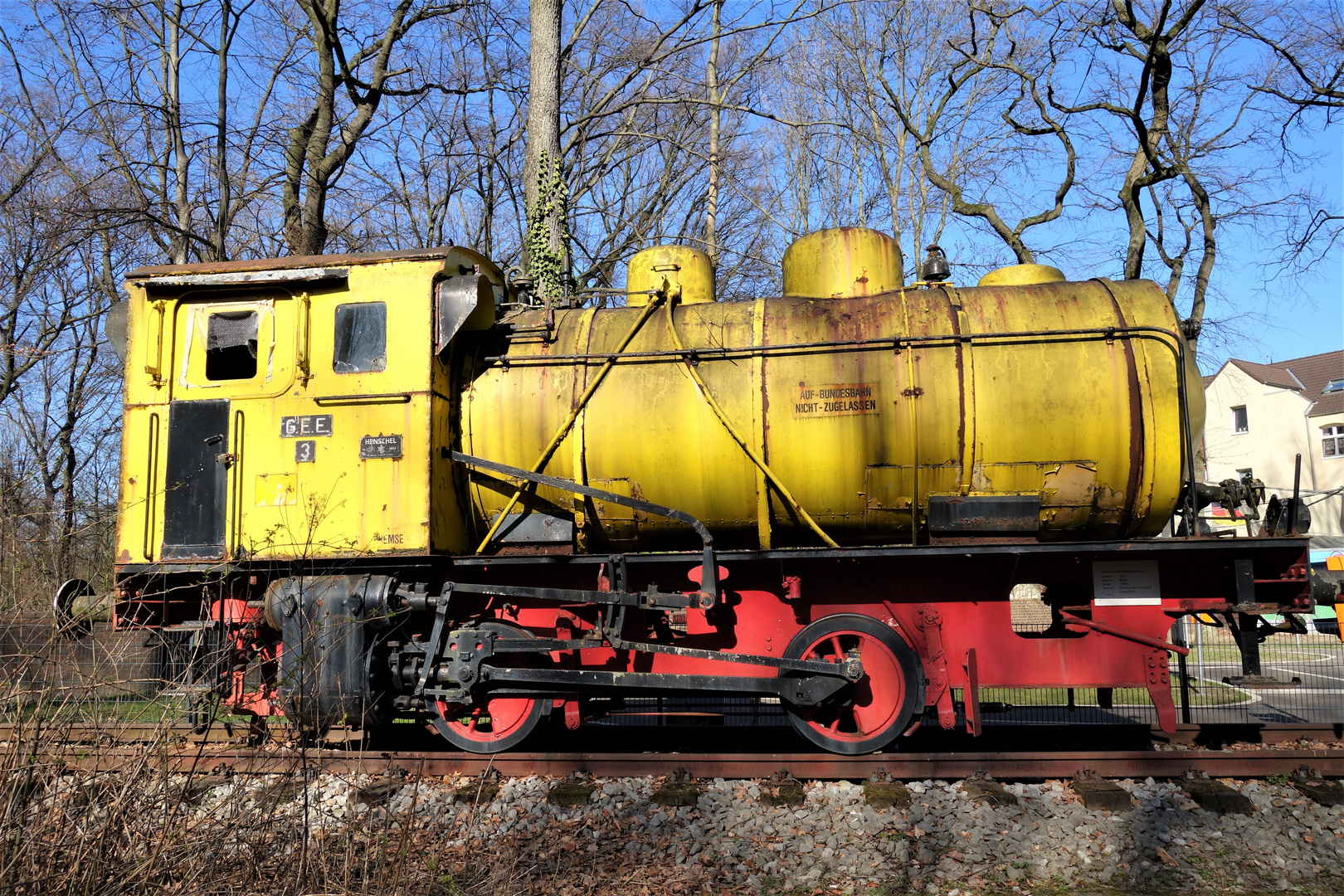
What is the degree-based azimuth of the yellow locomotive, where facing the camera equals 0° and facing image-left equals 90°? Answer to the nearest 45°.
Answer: approximately 270°

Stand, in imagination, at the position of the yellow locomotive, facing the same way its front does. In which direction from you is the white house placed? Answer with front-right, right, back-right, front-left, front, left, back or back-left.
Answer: front-left
